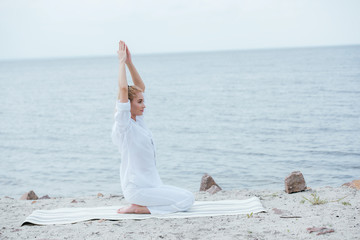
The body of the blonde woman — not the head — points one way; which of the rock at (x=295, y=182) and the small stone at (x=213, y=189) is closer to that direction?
the rock

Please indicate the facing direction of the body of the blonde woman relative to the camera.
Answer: to the viewer's right

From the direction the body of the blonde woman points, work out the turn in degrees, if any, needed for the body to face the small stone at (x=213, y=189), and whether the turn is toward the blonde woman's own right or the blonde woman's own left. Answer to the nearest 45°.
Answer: approximately 45° to the blonde woman's own left

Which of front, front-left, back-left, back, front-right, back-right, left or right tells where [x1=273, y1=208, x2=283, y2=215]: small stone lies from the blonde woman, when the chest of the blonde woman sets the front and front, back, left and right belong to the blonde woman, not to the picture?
front

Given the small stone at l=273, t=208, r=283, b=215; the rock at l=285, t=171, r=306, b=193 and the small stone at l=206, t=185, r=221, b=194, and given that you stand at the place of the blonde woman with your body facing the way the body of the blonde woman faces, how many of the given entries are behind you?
0

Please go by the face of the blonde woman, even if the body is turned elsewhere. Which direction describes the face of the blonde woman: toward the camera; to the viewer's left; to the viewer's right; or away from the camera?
to the viewer's right
